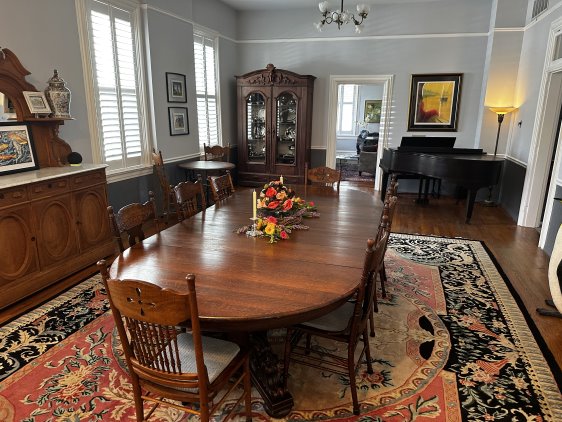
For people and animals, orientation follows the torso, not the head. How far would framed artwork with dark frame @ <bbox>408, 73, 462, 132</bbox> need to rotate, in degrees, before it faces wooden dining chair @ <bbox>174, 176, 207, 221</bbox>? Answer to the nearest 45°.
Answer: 0° — it already faces it

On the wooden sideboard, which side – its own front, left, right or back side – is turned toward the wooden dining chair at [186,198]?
front

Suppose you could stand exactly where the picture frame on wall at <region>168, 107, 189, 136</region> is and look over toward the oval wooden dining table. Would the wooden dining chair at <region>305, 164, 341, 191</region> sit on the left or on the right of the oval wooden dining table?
left

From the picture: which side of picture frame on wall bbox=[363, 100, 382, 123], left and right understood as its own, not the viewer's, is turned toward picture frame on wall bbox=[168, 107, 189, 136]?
front

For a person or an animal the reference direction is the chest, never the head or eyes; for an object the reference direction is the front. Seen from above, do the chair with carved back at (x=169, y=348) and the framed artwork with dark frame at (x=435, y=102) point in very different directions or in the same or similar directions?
very different directions

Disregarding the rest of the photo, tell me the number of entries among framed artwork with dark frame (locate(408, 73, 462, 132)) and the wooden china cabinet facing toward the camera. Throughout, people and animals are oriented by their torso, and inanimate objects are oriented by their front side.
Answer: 2

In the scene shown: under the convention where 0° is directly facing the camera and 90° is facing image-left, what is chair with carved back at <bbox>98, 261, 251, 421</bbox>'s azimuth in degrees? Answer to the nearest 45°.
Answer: approximately 225°

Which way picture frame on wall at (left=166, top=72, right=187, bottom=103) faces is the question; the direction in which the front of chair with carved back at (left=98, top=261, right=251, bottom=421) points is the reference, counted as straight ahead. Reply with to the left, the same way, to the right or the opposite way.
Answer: to the right
